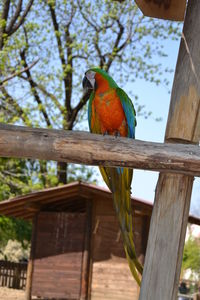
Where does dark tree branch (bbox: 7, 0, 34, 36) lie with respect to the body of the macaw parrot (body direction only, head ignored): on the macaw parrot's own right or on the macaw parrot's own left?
on the macaw parrot's own right

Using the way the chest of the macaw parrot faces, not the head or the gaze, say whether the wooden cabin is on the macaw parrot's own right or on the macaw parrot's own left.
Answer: on the macaw parrot's own right

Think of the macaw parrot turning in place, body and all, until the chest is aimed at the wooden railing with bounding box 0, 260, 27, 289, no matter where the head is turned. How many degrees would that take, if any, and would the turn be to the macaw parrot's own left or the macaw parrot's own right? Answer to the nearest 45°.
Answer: approximately 135° to the macaw parrot's own right

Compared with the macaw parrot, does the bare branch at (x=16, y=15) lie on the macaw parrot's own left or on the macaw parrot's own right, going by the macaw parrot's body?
on the macaw parrot's own right

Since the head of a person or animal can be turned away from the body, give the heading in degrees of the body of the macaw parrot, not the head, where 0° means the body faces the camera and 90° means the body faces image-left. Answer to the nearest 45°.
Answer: approximately 45°

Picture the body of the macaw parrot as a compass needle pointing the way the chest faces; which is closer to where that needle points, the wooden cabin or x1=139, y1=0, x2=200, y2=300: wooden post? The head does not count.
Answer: the wooden post

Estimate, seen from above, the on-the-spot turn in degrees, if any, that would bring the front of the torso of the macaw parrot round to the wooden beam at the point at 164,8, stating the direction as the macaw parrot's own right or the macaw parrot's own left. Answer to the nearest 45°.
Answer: approximately 90° to the macaw parrot's own left
